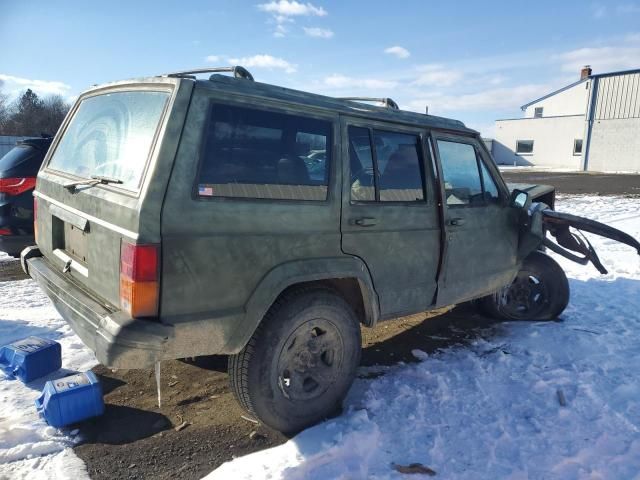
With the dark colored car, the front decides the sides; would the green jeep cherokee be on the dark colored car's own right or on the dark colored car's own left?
on the dark colored car's own right

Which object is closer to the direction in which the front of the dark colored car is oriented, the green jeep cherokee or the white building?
the white building

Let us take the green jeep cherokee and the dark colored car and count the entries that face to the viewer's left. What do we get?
0

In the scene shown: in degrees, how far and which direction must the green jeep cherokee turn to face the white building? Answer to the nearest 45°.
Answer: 0° — it already faces it

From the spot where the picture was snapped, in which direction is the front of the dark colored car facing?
facing away from the viewer and to the right of the viewer

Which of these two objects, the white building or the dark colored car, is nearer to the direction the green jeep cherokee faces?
the white building

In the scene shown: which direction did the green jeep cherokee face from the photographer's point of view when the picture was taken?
facing away from the viewer and to the right of the viewer
